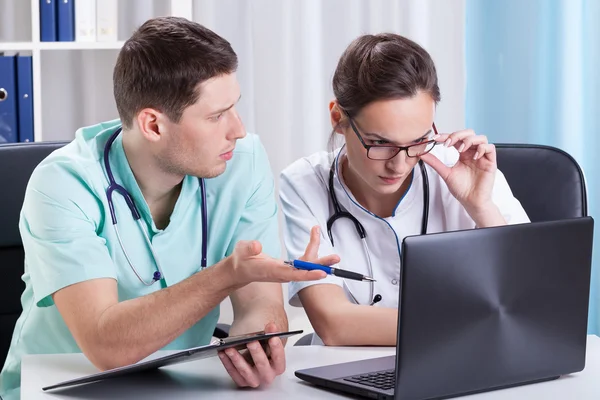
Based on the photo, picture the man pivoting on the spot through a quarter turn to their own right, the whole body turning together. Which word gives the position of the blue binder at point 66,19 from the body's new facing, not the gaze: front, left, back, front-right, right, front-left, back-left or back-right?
back-right

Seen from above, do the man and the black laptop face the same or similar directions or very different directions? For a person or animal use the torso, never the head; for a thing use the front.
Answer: very different directions

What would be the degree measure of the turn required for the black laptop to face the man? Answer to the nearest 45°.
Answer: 0° — it already faces them

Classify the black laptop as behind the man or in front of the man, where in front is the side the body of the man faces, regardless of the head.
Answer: in front

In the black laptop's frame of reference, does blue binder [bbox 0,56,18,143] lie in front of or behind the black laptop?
in front

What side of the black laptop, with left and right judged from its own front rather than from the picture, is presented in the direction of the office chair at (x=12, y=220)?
front

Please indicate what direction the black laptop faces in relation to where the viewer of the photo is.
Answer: facing away from the viewer and to the left of the viewer
